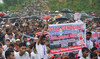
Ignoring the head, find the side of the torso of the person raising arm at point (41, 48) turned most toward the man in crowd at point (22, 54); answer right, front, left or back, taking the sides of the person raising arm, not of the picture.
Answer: right

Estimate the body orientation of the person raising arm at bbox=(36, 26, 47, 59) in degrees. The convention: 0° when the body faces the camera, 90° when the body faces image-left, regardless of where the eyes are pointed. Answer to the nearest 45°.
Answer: approximately 315°

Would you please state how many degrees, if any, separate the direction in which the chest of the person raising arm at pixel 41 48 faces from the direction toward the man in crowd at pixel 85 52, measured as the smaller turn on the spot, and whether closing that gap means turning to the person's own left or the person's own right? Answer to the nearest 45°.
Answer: approximately 45° to the person's own left
